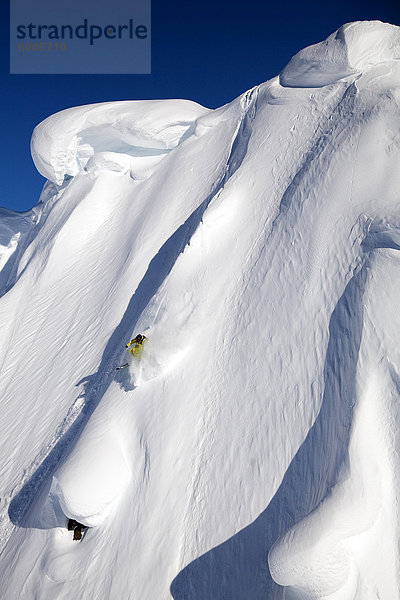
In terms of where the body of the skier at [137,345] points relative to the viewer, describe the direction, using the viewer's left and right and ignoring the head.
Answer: facing the viewer and to the left of the viewer

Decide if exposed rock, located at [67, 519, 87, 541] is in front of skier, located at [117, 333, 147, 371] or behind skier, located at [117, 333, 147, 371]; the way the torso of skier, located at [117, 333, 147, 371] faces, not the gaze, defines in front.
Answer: in front
